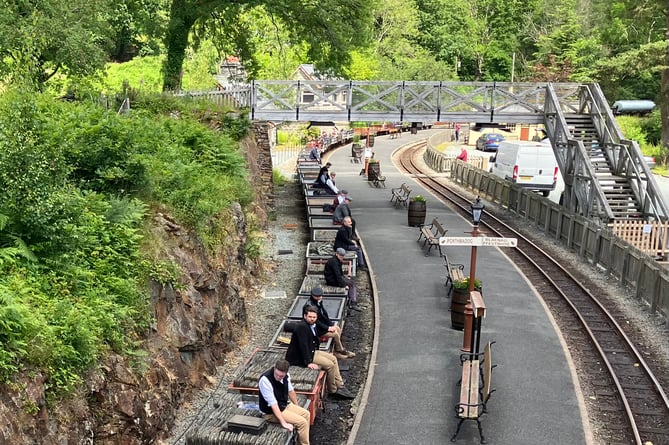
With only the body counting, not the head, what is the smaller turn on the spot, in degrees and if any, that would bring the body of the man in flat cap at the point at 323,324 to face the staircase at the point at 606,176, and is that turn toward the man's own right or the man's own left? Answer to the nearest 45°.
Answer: approximately 90° to the man's own left

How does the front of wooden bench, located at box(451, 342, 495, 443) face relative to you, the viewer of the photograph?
facing to the left of the viewer

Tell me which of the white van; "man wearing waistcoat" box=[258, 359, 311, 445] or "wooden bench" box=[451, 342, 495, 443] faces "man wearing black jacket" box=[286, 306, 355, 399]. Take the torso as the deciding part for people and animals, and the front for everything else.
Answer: the wooden bench

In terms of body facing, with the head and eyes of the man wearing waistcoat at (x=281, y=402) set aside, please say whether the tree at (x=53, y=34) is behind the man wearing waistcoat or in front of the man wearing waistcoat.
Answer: behind

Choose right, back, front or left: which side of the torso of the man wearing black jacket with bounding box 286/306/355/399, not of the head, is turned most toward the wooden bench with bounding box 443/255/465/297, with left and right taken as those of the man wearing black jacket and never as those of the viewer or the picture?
left

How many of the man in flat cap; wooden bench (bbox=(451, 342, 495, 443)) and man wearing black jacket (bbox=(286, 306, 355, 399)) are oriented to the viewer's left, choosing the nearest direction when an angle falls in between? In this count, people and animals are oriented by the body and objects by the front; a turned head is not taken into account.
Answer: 1

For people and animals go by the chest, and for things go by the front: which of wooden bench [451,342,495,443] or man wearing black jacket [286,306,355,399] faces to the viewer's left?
the wooden bench

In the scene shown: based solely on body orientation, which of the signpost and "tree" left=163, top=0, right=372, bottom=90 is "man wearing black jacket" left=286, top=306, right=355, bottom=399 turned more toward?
the signpost

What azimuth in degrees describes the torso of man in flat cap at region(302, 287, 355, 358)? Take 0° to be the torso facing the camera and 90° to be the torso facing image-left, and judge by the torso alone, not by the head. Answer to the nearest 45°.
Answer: approximately 315°

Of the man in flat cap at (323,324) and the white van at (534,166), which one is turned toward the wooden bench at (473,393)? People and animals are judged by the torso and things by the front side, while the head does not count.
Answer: the man in flat cap

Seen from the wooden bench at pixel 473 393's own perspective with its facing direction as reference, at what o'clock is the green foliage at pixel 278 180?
The green foliage is roughly at 2 o'clock from the wooden bench.

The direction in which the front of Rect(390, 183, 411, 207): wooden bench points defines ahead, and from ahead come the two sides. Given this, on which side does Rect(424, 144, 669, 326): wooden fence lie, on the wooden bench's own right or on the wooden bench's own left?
on the wooden bench's own left

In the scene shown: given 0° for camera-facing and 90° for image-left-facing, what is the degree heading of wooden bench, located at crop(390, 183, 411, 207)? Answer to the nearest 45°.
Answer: approximately 45°
